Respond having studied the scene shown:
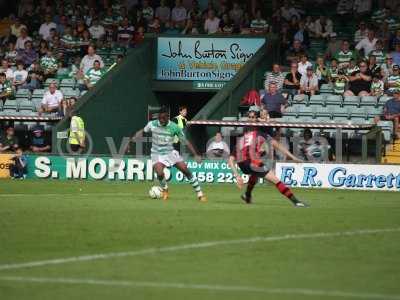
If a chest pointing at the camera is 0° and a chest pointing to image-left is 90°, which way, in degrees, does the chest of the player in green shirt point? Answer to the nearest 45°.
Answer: approximately 0°

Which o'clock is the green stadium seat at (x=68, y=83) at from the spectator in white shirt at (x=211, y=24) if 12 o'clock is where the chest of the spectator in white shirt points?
The green stadium seat is roughly at 3 o'clock from the spectator in white shirt.

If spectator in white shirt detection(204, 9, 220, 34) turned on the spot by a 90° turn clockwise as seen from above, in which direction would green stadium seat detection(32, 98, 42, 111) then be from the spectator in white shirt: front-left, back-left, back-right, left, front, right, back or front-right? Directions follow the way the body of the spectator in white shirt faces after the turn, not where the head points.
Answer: front
